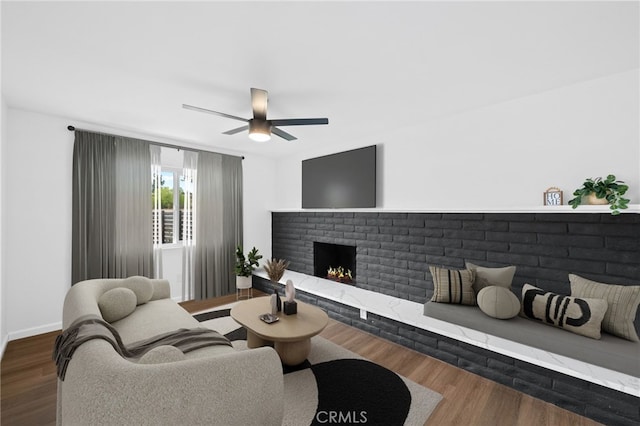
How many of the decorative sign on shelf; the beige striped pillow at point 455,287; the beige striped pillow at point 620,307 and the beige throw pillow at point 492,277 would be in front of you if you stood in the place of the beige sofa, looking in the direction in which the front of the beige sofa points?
4

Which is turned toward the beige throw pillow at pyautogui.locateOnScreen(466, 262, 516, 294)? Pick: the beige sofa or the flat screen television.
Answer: the beige sofa

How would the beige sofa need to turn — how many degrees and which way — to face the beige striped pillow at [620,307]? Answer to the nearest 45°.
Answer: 0° — it already faces it

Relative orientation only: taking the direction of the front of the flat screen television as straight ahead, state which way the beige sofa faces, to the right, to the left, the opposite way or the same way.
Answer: the opposite way

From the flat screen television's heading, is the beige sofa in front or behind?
in front

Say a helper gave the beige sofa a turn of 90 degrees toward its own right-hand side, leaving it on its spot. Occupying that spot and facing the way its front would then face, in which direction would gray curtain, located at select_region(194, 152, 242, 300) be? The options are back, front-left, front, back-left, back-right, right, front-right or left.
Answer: back

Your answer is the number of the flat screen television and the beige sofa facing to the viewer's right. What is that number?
1

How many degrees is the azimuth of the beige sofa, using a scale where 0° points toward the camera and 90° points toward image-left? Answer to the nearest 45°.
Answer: approximately 270°

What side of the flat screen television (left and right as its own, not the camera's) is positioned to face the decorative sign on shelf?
left

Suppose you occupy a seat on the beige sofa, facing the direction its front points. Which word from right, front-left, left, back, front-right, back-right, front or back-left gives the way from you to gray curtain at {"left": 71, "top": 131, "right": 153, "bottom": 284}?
left

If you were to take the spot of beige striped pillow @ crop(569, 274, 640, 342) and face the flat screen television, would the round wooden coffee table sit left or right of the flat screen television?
left

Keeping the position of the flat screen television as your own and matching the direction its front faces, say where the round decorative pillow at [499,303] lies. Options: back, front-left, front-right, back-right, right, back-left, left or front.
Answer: left

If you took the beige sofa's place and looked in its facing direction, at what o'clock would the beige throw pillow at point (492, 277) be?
The beige throw pillow is roughly at 12 o'clock from the beige sofa.

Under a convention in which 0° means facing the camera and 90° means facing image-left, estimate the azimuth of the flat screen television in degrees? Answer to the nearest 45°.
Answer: approximately 45°

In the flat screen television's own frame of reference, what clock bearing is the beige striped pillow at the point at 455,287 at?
The beige striped pillow is roughly at 9 o'clock from the flat screen television.
